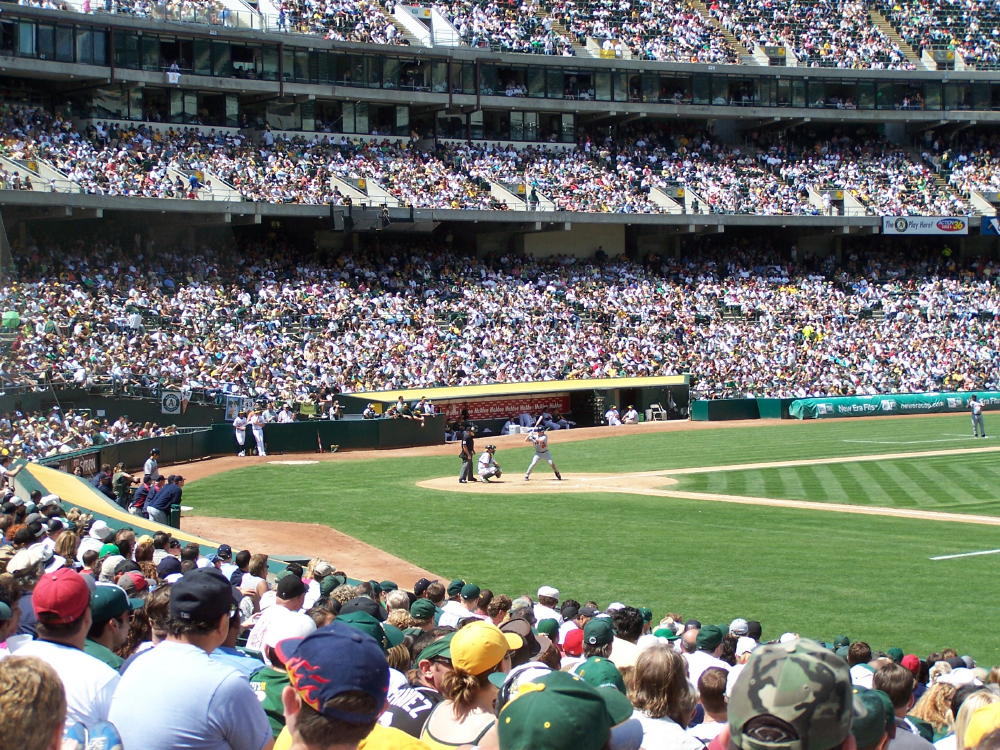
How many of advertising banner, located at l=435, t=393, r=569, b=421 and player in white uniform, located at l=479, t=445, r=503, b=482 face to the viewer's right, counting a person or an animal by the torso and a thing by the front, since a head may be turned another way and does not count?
1

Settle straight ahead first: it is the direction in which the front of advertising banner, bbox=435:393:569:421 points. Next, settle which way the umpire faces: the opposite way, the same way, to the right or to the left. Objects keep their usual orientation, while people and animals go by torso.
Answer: to the left

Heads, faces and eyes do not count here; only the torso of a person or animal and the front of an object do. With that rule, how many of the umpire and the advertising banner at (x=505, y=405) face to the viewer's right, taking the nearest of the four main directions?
1

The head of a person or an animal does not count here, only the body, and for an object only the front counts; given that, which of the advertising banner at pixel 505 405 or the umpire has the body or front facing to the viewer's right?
the umpire

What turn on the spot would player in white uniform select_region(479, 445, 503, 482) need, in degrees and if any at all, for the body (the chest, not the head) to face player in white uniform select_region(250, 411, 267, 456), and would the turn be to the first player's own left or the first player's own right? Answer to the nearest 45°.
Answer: approximately 135° to the first player's own left

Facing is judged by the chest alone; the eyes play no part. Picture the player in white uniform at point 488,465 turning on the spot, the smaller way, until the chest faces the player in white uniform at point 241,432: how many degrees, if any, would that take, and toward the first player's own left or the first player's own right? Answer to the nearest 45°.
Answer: approximately 135° to the first player's own left

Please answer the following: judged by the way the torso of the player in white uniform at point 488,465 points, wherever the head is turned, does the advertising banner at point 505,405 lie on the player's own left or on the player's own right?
on the player's own left

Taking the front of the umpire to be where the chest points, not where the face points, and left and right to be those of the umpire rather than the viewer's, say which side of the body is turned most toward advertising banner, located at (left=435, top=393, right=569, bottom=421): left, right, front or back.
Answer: left

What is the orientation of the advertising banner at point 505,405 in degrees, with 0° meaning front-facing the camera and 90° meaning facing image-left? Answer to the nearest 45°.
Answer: approximately 0°

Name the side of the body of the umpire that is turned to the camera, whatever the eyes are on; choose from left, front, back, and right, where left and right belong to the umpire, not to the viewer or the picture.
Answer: right

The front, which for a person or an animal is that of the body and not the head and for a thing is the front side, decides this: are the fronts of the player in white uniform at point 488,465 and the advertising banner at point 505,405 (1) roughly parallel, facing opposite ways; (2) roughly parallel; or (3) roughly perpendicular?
roughly perpendicular

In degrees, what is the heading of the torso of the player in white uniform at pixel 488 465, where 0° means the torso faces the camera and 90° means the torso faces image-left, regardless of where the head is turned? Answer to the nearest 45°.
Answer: approximately 270°
